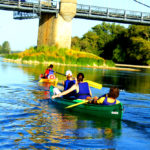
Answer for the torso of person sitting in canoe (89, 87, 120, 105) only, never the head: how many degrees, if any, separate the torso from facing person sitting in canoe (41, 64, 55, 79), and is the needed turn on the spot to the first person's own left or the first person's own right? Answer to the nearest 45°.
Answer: approximately 45° to the first person's own right

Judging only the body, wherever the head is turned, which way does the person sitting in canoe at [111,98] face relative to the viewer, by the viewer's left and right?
facing away from the viewer and to the left of the viewer
